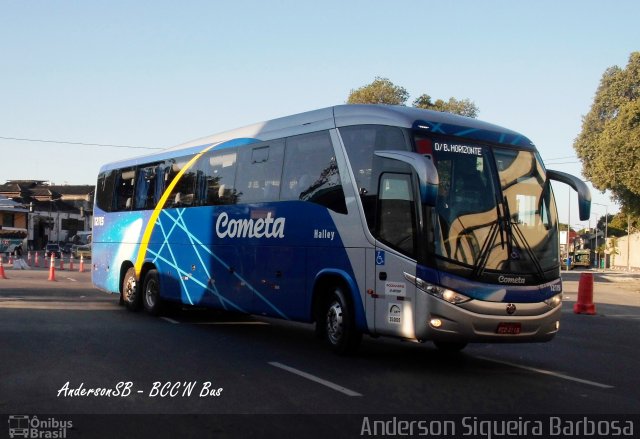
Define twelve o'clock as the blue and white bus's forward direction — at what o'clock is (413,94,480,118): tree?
The tree is roughly at 8 o'clock from the blue and white bus.

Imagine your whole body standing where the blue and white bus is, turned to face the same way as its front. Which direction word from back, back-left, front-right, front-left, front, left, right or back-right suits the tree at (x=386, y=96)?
back-left

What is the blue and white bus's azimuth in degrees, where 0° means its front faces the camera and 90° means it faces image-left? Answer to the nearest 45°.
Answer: approximately 315°
